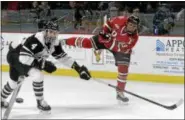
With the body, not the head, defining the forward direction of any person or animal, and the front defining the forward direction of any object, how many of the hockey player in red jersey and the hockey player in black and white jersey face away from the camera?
0

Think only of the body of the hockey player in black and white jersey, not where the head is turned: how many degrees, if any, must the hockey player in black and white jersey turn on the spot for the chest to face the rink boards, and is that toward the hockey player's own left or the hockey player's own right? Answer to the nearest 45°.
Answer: approximately 90° to the hockey player's own left

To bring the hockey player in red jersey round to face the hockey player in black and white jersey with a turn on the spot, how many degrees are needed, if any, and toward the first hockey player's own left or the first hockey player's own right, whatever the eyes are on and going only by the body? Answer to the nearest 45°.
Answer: approximately 90° to the first hockey player's own right
